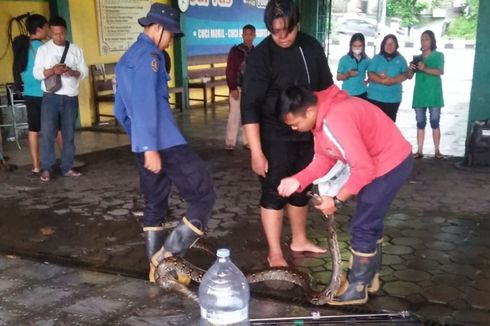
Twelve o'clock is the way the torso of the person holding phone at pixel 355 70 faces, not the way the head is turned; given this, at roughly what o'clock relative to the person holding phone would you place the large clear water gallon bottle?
The large clear water gallon bottle is roughly at 12 o'clock from the person holding phone.

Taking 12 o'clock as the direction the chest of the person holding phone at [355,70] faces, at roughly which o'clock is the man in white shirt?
The man in white shirt is roughly at 2 o'clock from the person holding phone.
